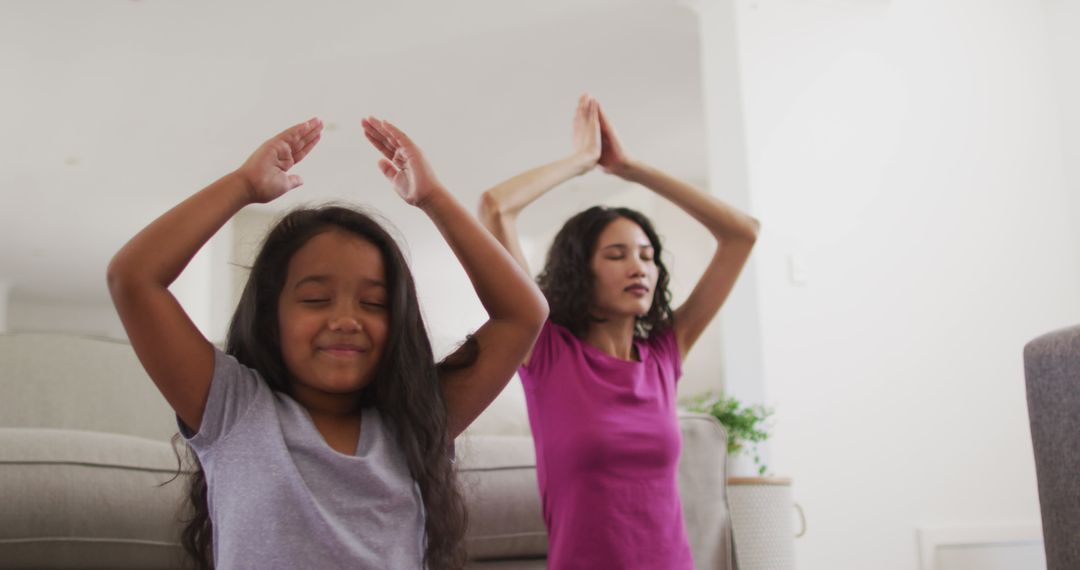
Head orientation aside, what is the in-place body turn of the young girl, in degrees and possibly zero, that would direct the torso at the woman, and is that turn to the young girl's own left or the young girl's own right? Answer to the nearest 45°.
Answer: approximately 135° to the young girl's own left

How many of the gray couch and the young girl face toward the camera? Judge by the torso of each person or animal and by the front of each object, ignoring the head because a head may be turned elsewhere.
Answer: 2

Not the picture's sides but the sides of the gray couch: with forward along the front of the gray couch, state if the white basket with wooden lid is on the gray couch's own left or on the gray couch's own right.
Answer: on the gray couch's own left

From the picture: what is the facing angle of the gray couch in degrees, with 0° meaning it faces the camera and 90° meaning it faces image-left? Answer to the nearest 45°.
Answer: approximately 0°

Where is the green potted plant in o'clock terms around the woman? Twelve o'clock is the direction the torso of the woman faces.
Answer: The green potted plant is roughly at 8 o'clock from the woman.

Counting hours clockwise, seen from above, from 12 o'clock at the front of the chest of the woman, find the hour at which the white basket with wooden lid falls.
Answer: The white basket with wooden lid is roughly at 8 o'clock from the woman.

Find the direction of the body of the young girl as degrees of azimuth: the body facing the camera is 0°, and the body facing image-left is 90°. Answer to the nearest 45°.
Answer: approximately 0°

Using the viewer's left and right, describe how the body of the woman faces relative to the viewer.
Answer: facing the viewer and to the right of the viewer
